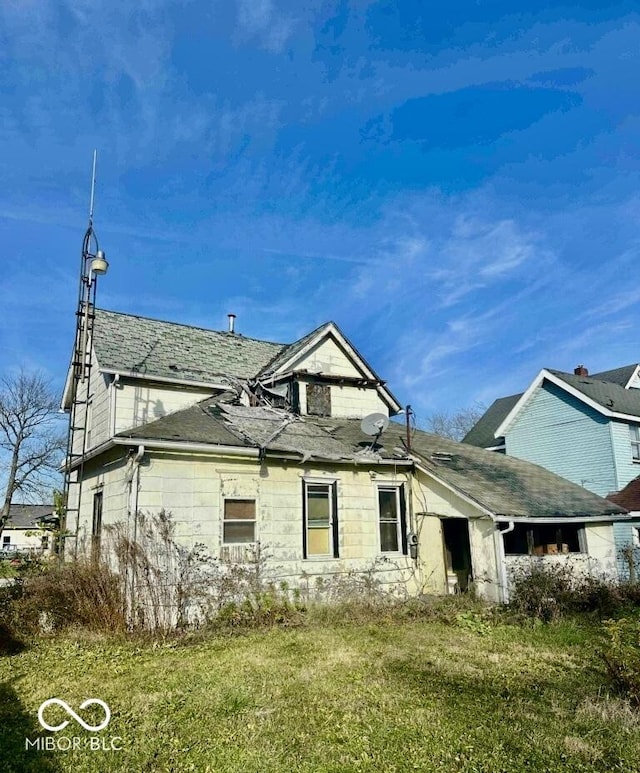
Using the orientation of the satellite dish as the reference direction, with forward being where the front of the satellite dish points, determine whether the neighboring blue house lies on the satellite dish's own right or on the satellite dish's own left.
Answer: on the satellite dish's own left

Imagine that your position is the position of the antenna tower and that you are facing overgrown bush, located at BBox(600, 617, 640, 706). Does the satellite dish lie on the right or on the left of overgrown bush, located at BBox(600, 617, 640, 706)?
left

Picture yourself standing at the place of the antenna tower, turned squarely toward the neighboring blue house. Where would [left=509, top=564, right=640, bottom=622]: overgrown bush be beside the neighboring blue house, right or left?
right

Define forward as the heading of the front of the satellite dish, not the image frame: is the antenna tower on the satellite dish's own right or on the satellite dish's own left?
on the satellite dish's own right

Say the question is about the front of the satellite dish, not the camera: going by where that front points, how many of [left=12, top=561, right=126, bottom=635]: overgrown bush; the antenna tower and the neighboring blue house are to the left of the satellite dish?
1
